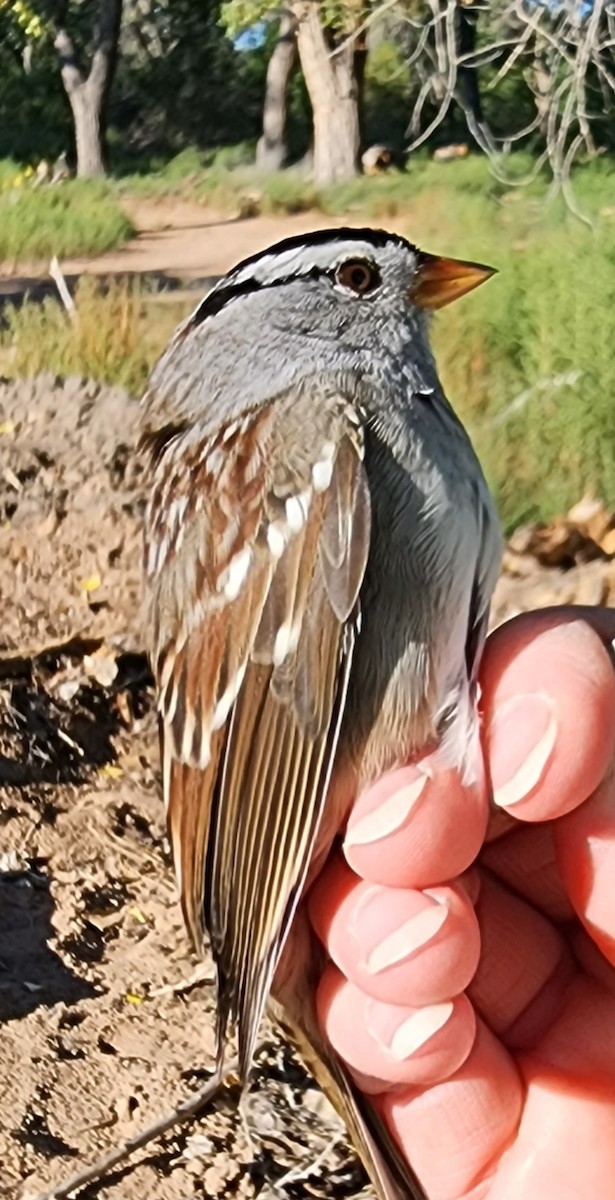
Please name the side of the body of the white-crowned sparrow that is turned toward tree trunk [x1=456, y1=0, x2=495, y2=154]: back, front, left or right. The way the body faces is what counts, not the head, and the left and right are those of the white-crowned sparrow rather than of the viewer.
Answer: left

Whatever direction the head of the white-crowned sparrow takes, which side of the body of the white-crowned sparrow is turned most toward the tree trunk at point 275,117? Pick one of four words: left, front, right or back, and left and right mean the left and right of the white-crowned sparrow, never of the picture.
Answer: left

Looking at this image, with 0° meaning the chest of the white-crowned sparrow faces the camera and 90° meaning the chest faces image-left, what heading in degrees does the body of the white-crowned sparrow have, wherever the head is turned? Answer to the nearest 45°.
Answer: approximately 270°

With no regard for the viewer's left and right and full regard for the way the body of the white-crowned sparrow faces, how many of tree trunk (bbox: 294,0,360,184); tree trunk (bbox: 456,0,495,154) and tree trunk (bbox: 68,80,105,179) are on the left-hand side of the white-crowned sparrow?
3

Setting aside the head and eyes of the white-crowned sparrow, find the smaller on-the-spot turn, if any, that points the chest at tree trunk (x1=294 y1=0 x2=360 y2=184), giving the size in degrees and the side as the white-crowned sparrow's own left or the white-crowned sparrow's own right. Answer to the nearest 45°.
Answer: approximately 90° to the white-crowned sparrow's own left

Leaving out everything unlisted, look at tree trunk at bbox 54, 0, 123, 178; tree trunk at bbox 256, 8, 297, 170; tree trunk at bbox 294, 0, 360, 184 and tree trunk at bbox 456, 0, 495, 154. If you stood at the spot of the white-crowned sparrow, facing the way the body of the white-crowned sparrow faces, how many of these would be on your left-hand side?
4

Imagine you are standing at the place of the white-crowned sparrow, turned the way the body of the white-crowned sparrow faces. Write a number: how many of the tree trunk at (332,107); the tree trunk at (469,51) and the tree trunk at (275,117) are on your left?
3
